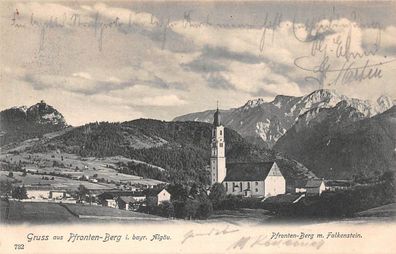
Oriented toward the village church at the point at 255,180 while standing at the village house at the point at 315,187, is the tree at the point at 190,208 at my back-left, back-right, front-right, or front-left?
front-left

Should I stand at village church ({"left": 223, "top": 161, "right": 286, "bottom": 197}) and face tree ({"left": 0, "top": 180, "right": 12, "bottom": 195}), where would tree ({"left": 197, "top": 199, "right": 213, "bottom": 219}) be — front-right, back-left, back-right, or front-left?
front-left
